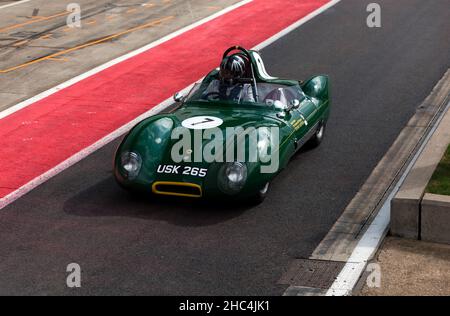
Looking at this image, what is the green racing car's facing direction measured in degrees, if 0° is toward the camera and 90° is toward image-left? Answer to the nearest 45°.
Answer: approximately 45°

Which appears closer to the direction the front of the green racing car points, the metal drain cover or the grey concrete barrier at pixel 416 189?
the metal drain cover

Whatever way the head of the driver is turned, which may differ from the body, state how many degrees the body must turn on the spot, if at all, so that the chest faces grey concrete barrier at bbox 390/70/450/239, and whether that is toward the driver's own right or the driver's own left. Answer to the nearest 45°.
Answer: approximately 90° to the driver's own left

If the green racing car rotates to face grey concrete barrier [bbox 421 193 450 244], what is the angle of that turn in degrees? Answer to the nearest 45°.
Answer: approximately 90° to its left

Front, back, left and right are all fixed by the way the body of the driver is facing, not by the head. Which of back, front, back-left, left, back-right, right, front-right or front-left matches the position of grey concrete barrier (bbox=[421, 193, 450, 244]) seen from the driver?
left

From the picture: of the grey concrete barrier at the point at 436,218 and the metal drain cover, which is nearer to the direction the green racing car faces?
the metal drain cover

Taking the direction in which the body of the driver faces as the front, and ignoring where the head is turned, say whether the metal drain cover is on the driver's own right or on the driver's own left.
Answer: on the driver's own left

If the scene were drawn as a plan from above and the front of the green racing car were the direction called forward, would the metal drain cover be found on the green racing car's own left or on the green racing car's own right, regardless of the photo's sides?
on the green racing car's own left
